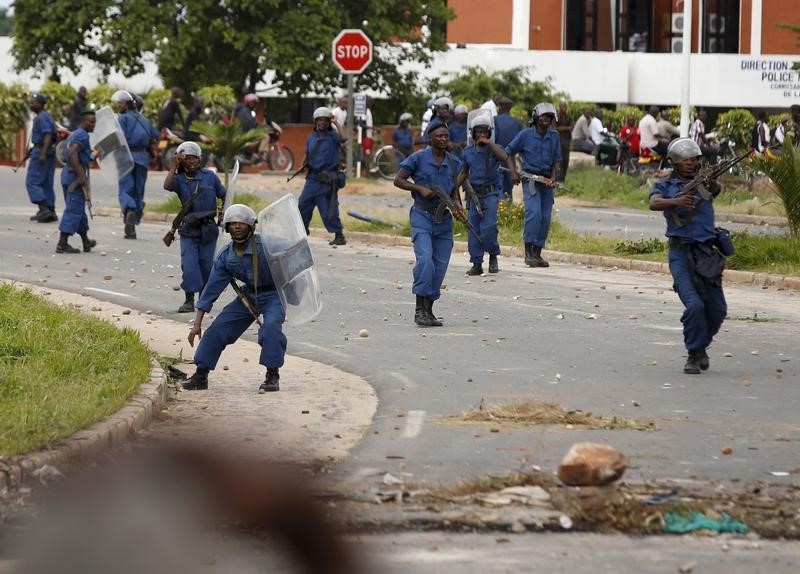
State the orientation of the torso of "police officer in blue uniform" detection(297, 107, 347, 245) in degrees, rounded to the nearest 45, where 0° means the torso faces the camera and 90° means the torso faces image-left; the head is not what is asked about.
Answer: approximately 0°

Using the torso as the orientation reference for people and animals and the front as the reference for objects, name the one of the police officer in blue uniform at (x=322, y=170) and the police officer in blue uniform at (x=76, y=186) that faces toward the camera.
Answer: the police officer in blue uniform at (x=322, y=170)

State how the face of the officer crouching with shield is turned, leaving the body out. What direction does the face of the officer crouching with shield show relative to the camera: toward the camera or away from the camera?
toward the camera

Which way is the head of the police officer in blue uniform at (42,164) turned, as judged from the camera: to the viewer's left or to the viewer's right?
to the viewer's left

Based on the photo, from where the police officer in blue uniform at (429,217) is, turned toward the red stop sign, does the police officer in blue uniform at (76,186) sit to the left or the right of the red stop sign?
left

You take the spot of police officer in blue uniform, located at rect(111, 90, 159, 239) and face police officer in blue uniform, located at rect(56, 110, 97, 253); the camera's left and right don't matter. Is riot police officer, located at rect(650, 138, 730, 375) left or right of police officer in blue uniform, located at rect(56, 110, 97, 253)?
left

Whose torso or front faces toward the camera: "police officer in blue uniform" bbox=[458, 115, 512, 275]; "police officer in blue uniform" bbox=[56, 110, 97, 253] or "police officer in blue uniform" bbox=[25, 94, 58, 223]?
"police officer in blue uniform" bbox=[458, 115, 512, 275]

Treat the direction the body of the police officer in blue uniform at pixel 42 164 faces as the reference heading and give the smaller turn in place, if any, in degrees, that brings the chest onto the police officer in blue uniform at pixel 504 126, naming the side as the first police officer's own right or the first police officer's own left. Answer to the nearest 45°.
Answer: approximately 180°

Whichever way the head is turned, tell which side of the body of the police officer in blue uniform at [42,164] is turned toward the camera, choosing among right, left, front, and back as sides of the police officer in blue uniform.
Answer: left

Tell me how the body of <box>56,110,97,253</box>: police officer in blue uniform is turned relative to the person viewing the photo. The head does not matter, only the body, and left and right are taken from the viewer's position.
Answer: facing to the right of the viewer

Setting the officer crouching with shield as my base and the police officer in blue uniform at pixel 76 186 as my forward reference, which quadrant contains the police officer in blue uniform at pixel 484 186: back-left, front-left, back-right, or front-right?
front-right

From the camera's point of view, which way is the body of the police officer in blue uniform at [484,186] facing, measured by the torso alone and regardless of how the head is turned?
toward the camera

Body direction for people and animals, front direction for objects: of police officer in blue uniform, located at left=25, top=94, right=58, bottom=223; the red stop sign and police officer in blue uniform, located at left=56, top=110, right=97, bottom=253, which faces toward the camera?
the red stop sign

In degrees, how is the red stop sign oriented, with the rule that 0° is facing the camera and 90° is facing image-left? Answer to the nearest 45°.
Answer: approximately 0°

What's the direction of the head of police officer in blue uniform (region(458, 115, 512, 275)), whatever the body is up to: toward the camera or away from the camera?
toward the camera
